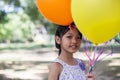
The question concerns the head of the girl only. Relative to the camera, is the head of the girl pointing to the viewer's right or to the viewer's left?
to the viewer's right

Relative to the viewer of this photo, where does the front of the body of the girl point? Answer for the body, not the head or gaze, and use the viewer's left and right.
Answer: facing the viewer and to the right of the viewer
